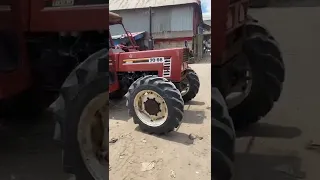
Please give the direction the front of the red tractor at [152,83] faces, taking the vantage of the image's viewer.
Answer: facing the viewer and to the right of the viewer
